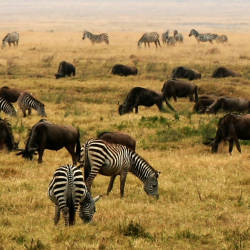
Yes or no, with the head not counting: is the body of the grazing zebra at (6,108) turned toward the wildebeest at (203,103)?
yes

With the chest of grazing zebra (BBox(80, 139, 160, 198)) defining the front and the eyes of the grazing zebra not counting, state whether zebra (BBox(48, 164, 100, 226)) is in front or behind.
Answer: behind

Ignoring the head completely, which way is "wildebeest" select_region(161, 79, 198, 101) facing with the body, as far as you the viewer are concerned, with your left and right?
facing to the left of the viewer

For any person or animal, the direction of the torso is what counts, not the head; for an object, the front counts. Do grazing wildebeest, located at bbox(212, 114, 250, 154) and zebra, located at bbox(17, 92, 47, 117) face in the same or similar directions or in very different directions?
very different directions

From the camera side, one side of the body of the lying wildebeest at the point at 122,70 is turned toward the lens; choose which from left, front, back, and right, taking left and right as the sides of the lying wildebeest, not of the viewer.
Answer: left

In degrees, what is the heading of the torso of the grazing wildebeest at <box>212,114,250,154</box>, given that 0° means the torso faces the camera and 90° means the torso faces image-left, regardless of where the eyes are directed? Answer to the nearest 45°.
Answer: approximately 90°

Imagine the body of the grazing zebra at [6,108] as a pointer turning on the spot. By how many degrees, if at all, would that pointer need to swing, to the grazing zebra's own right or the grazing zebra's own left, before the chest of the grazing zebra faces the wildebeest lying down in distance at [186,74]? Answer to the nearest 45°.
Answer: approximately 45° to the grazing zebra's own left

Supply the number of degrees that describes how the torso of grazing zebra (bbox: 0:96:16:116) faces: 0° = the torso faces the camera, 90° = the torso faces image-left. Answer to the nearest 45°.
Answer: approximately 270°

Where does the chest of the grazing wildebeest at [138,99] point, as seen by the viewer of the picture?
to the viewer's left

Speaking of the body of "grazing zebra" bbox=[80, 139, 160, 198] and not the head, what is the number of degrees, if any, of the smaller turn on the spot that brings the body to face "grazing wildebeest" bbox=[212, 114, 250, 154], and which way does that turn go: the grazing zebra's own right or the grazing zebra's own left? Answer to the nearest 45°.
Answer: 0° — it already faces it

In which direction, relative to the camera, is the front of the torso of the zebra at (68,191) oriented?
away from the camera

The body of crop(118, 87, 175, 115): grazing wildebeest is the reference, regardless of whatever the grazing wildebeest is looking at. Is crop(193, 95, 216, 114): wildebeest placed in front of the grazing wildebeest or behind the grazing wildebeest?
behind

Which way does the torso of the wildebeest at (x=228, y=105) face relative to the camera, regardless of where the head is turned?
to the viewer's left
